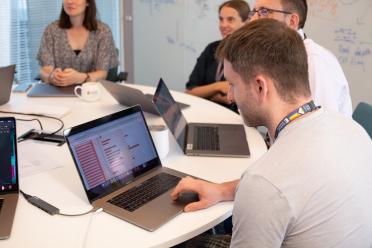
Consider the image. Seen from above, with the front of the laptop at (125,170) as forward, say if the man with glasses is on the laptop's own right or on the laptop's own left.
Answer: on the laptop's own left

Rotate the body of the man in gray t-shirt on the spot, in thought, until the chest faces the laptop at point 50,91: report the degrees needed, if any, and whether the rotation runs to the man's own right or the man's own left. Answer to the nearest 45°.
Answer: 0° — they already face it

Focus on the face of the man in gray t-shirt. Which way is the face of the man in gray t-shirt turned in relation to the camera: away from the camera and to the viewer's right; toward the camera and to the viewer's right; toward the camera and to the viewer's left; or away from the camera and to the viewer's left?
away from the camera and to the viewer's left

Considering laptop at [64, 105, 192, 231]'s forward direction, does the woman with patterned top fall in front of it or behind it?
behind

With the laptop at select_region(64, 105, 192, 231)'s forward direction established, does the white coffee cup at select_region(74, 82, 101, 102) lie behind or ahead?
behind

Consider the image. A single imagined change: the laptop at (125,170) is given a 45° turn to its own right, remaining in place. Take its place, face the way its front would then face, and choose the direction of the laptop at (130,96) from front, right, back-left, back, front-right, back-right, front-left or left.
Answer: back

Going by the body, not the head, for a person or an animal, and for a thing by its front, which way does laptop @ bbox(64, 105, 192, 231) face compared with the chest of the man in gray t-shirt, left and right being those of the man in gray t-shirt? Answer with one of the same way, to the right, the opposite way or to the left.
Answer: the opposite way

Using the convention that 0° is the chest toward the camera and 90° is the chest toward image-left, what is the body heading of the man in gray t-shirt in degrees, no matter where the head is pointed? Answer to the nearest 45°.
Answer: approximately 135°

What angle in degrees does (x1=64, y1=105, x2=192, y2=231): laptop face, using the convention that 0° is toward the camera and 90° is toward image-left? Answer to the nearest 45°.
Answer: approximately 315°

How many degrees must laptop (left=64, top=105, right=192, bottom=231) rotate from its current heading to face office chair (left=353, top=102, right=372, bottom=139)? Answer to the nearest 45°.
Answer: approximately 90° to its left
